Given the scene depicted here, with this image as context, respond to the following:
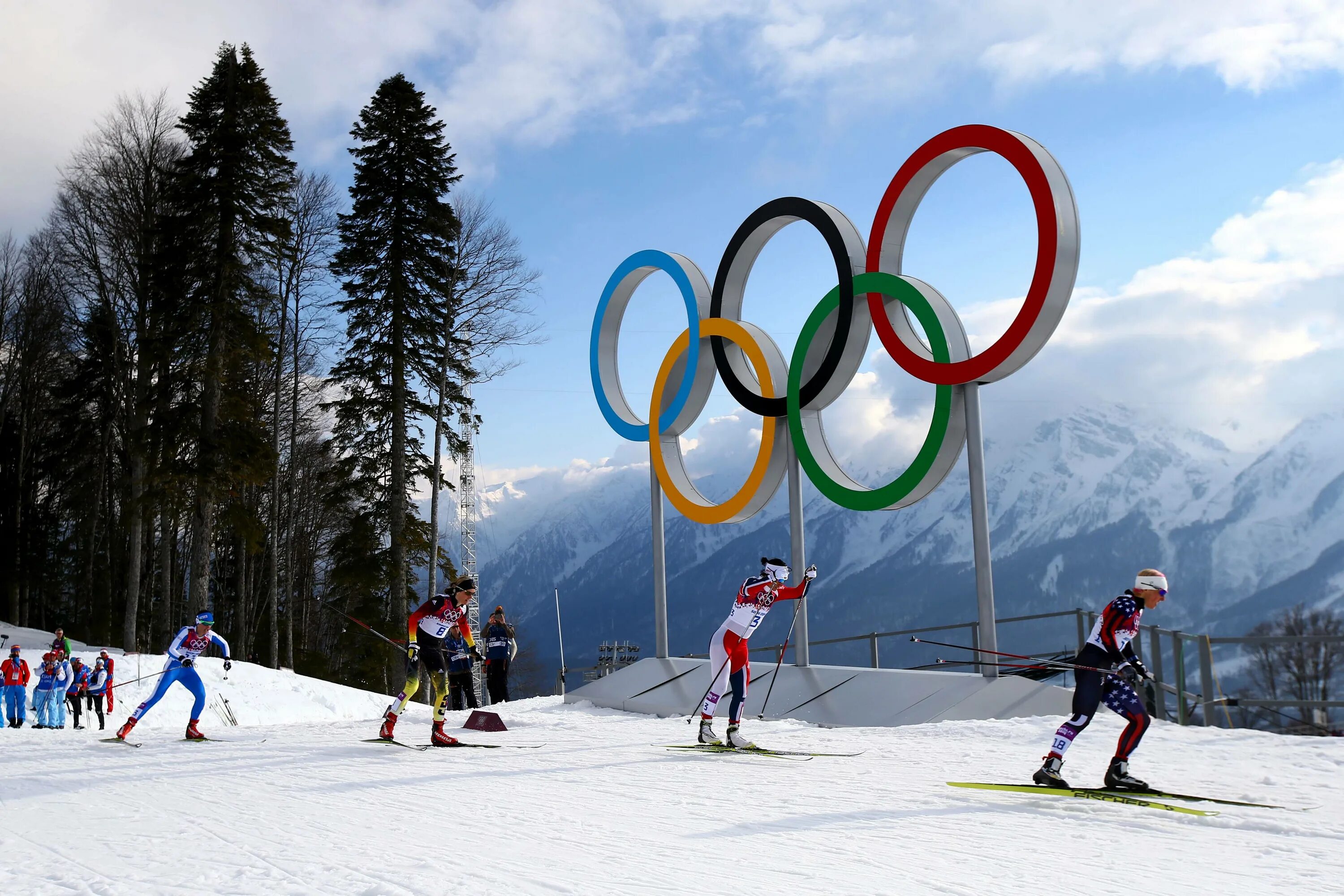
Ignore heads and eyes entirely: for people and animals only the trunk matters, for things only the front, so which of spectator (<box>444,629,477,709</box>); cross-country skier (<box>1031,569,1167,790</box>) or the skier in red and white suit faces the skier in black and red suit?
the spectator

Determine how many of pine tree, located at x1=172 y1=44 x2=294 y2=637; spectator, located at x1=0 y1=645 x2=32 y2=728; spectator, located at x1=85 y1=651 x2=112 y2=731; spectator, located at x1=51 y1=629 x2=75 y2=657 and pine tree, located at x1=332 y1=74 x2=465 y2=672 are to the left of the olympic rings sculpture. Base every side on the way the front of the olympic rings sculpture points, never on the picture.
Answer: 0

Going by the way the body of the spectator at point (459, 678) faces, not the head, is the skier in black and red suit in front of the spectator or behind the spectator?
in front

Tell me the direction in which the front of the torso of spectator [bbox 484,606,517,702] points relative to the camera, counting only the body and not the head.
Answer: toward the camera

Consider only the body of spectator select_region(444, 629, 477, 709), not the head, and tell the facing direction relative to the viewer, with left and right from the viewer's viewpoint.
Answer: facing the viewer

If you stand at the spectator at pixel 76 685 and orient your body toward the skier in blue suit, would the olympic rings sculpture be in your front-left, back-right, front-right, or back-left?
front-left

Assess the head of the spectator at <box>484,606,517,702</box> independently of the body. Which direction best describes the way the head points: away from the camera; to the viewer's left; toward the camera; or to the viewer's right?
toward the camera

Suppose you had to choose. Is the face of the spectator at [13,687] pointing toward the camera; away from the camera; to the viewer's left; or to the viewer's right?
toward the camera

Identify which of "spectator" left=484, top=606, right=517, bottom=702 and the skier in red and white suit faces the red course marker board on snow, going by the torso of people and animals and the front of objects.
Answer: the spectator

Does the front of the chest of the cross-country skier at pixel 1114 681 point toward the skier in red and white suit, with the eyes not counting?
no

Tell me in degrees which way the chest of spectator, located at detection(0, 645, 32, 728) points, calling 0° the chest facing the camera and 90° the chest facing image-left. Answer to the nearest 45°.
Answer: approximately 0°
